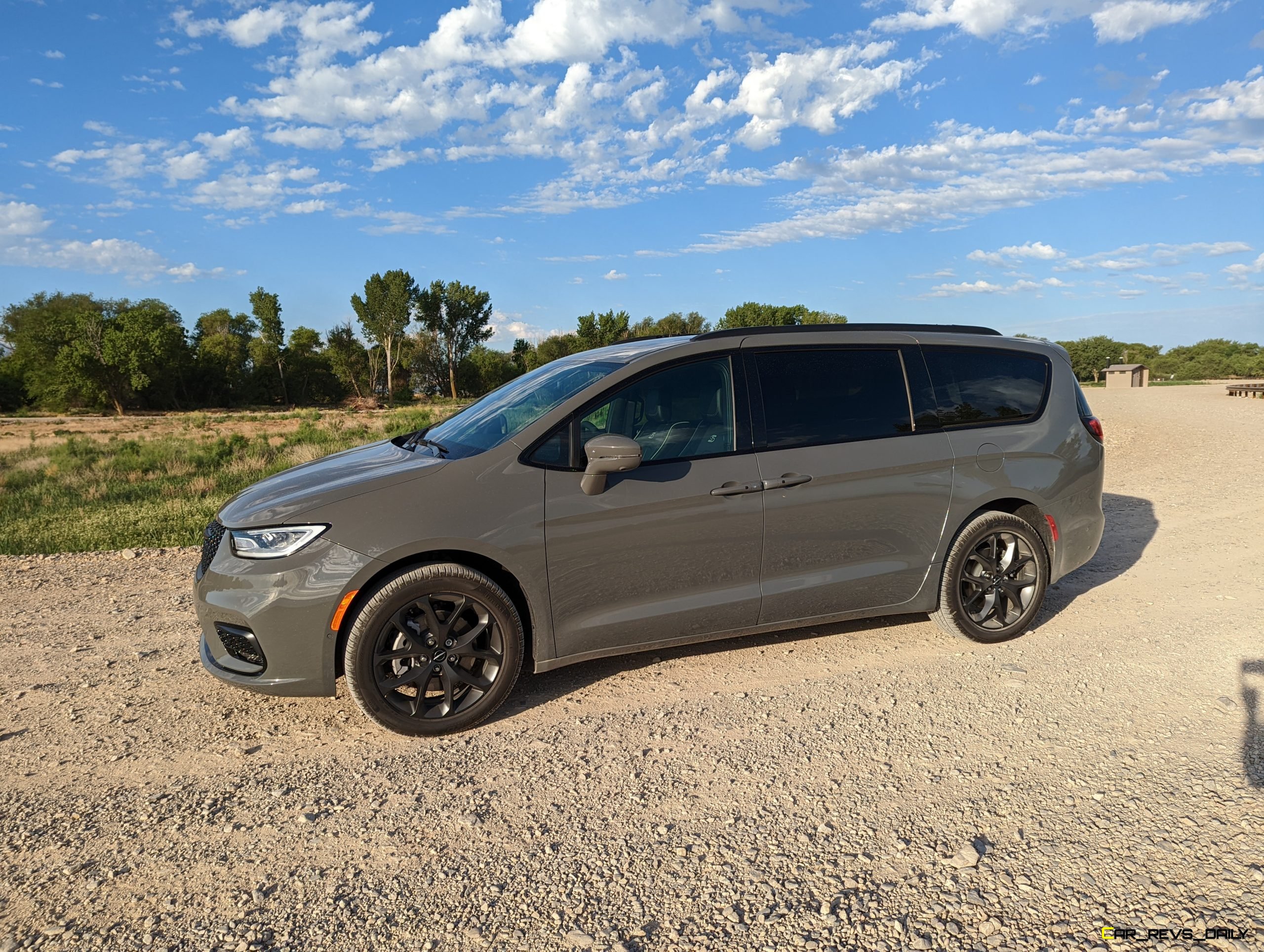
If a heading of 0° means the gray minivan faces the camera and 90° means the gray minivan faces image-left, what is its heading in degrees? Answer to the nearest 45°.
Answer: approximately 45°

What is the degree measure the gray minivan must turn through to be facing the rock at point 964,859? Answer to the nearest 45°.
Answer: approximately 90° to its left
